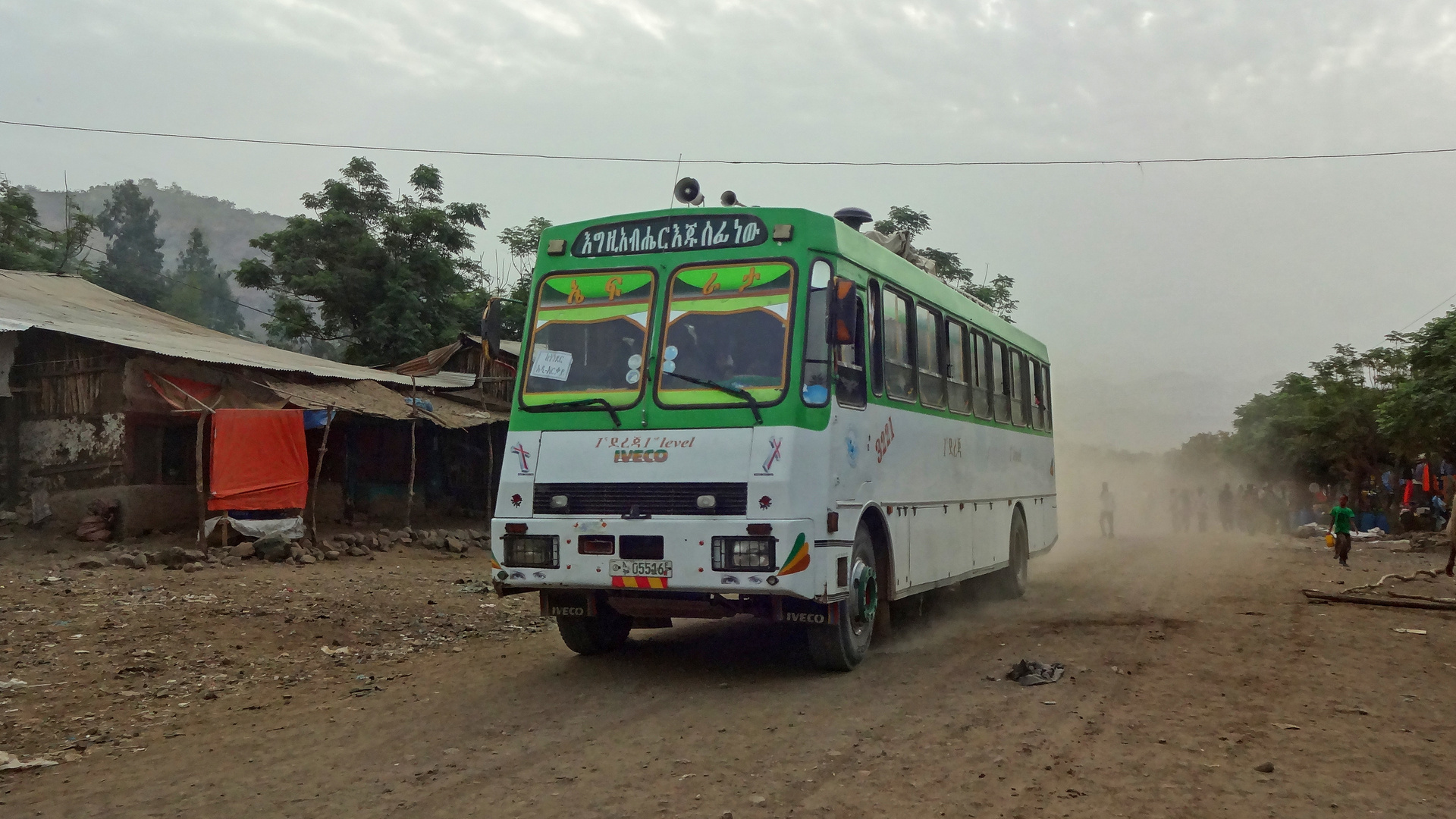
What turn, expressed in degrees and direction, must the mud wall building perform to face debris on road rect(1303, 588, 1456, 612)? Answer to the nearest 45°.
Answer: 0° — it already faces it

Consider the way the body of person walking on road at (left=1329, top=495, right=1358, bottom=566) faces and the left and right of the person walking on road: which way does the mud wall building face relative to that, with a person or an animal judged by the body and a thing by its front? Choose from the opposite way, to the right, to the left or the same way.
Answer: to the left

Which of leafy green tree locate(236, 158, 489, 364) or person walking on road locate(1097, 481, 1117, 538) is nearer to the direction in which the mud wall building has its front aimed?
the person walking on road

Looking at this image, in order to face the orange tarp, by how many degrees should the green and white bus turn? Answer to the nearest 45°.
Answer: approximately 90° to its right

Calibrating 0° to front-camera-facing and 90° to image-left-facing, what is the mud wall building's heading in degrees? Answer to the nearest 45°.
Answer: approximately 315°

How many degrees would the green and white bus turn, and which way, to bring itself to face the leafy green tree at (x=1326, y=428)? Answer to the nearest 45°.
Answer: approximately 180°

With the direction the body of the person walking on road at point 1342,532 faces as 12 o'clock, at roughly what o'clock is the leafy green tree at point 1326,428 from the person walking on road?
The leafy green tree is roughly at 6 o'clock from the person walking on road.

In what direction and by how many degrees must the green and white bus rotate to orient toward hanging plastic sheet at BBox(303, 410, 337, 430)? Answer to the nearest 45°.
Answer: approximately 90° to its right

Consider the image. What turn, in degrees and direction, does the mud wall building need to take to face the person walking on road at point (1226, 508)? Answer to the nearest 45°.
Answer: approximately 45° to its left

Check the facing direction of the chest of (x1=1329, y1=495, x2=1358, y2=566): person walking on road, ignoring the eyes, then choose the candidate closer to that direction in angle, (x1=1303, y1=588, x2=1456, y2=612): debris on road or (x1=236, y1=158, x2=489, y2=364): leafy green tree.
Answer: the debris on road
